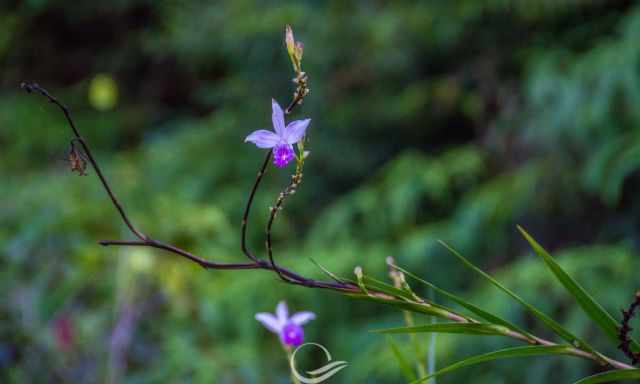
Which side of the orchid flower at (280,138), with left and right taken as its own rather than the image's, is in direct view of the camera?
front
